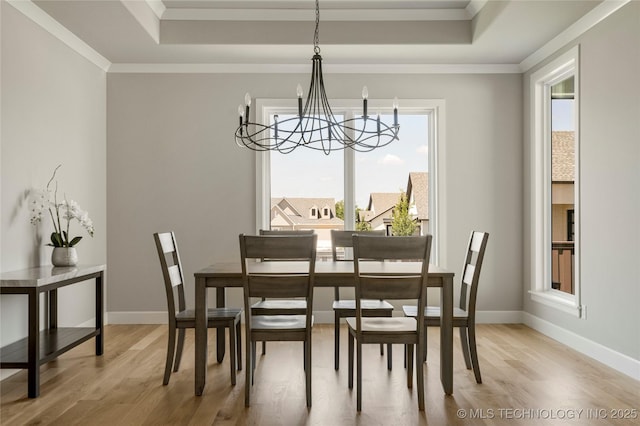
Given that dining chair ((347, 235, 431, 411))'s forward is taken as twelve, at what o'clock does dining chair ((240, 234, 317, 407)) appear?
dining chair ((240, 234, 317, 407)) is roughly at 9 o'clock from dining chair ((347, 235, 431, 411)).

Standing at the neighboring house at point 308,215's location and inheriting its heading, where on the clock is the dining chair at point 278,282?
The dining chair is roughly at 12 o'clock from the neighboring house.

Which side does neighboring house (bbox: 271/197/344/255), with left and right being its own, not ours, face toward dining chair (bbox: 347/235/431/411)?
front

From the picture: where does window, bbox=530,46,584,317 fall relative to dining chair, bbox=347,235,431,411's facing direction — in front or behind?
in front

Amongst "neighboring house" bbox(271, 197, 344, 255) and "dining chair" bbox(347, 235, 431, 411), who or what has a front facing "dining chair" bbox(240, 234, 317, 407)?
the neighboring house

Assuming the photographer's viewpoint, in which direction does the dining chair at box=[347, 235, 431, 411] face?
facing away from the viewer

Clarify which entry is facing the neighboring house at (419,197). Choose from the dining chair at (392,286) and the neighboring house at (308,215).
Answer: the dining chair

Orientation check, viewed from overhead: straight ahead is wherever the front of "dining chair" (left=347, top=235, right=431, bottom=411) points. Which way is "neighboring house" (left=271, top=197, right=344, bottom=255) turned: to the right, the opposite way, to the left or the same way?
the opposite way

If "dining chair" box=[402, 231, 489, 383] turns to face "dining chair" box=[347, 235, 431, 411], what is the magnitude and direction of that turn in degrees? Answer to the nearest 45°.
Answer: approximately 45° to its left

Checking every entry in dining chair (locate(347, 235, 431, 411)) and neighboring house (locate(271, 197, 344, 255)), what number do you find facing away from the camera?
1

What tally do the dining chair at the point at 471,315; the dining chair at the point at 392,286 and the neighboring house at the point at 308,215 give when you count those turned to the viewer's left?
1

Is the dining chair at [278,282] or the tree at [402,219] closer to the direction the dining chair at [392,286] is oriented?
the tree

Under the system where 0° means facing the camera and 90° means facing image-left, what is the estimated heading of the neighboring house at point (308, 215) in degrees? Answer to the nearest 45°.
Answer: approximately 0°

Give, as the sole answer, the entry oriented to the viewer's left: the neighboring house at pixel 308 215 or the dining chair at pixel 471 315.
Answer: the dining chair

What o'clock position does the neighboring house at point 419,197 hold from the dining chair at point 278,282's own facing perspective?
The neighboring house is roughly at 1 o'clock from the dining chair.

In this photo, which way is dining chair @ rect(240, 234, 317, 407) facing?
away from the camera

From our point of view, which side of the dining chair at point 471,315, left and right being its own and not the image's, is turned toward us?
left
